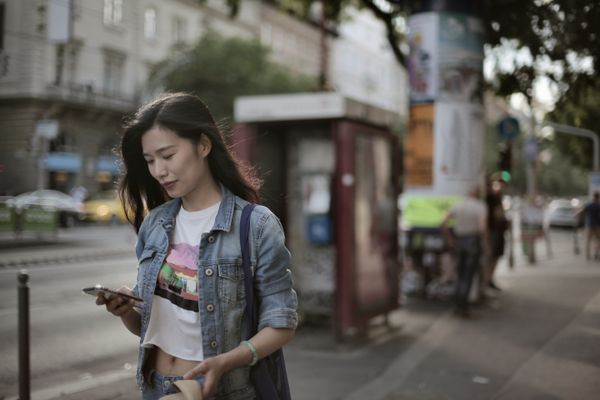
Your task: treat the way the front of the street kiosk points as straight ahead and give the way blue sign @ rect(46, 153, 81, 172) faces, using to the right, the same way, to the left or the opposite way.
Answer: to the left

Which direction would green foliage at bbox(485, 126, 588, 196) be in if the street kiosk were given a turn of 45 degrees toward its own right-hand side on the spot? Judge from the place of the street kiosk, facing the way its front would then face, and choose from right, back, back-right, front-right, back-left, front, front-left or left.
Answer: back-right

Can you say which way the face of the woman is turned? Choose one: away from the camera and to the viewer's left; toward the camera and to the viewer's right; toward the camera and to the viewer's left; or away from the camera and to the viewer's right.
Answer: toward the camera and to the viewer's left

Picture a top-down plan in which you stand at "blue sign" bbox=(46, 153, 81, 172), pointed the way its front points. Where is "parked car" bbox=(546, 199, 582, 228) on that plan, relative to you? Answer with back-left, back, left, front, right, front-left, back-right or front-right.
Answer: back-left

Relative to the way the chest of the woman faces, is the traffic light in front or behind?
behind

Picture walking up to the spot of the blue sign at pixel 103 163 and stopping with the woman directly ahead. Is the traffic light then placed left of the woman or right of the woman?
left

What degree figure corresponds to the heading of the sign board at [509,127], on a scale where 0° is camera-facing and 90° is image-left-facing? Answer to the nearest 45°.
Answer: approximately 0°

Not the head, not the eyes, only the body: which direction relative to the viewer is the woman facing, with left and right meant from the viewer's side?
facing the viewer and to the left of the viewer

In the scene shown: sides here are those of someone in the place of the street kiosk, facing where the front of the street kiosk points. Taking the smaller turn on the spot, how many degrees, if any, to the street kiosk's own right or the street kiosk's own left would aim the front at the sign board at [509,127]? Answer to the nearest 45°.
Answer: approximately 180°
